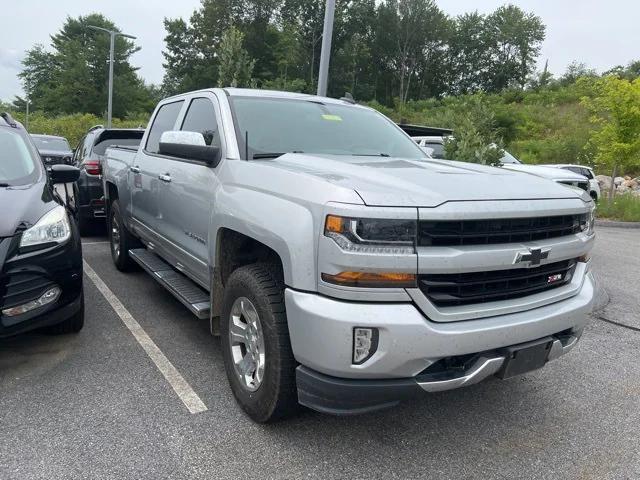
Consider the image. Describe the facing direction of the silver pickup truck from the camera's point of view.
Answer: facing the viewer and to the right of the viewer

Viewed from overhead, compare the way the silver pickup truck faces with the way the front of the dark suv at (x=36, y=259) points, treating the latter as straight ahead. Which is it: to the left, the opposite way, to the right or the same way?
the same way

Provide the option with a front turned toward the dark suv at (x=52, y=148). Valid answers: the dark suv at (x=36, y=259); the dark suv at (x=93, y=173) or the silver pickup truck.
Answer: the dark suv at (x=93, y=173)

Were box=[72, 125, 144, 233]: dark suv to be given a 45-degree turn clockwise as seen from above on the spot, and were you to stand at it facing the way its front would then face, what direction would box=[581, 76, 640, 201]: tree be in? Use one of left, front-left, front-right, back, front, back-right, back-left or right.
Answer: front-right

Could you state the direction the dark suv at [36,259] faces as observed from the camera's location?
facing the viewer

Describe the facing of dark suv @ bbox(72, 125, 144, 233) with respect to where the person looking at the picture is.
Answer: facing away from the viewer

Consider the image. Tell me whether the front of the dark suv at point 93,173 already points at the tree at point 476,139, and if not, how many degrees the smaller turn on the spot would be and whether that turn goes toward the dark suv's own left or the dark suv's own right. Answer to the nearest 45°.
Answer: approximately 90° to the dark suv's own right

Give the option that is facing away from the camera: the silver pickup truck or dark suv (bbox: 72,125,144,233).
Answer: the dark suv

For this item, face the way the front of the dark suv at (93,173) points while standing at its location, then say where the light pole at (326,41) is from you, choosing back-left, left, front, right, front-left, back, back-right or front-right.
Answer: right

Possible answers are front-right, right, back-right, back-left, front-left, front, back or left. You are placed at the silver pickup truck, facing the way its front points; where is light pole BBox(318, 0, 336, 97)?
back-left

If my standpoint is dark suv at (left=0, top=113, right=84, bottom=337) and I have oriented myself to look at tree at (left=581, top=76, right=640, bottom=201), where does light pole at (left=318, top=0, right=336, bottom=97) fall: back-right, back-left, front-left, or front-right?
front-left

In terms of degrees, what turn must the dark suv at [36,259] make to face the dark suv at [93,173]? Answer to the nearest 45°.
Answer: approximately 180°

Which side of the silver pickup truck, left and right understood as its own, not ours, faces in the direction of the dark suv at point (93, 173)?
back

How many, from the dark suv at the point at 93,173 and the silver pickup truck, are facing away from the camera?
1

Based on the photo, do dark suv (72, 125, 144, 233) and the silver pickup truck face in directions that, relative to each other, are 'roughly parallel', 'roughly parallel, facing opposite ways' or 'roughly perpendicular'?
roughly parallel, facing opposite ways

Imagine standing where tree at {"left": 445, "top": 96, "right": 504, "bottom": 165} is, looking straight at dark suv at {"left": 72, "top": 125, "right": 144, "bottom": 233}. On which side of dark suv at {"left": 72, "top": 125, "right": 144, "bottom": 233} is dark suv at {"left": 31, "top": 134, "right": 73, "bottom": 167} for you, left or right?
right

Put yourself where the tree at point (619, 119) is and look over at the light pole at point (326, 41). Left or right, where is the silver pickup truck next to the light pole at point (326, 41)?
left
